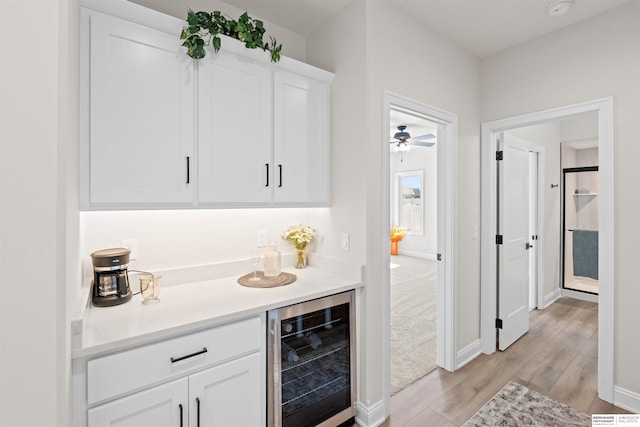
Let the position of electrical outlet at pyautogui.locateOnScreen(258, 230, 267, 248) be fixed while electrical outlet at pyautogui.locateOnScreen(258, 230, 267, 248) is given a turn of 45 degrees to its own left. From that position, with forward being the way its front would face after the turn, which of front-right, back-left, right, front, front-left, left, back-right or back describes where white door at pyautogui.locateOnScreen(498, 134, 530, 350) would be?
front-left

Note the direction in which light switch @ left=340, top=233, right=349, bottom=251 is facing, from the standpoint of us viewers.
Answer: facing the viewer and to the left of the viewer

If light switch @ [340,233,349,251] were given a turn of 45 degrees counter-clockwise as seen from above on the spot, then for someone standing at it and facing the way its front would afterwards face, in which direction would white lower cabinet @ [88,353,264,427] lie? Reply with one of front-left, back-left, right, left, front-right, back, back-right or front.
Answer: front-right

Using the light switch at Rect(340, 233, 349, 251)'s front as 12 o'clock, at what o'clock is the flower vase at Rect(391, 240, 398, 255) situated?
The flower vase is roughly at 5 o'clock from the light switch.

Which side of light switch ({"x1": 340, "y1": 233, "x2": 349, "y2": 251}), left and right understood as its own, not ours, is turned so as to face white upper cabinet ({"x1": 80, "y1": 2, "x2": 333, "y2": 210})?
front

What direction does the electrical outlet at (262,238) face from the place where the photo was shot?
facing the viewer

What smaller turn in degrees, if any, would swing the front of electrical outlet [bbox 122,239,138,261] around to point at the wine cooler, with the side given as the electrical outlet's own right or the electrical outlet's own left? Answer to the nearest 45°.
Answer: approximately 45° to the electrical outlet's own left

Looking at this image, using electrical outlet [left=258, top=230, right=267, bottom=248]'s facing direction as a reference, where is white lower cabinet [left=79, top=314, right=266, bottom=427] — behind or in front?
in front

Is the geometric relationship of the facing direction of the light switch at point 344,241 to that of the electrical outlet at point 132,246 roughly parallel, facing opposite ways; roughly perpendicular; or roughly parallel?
roughly perpendicular

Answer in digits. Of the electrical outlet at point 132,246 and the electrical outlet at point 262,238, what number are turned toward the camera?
2

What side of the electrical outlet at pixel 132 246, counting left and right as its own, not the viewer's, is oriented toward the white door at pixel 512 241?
left
